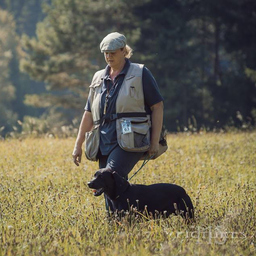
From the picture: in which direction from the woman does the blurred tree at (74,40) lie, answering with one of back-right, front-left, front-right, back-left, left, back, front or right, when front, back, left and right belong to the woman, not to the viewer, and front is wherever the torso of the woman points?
back-right

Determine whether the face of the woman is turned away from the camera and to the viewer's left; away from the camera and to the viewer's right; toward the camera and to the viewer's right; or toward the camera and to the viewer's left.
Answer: toward the camera and to the viewer's left

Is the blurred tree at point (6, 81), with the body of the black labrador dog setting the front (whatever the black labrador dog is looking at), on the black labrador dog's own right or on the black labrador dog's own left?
on the black labrador dog's own right

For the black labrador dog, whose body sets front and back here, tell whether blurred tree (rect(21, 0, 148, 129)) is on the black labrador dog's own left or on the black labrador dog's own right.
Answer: on the black labrador dog's own right

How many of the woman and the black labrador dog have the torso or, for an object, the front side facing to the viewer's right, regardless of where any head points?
0

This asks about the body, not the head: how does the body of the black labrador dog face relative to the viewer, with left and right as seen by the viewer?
facing to the left of the viewer

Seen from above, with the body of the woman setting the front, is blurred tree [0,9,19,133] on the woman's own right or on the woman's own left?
on the woman's own right
